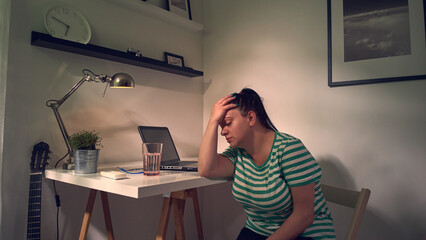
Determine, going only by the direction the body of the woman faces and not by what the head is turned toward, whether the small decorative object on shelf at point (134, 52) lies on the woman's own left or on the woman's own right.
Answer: on the woman's own right

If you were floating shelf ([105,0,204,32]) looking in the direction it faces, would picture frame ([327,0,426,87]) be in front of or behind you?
in front

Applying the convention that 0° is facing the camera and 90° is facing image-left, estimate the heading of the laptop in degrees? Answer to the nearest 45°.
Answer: approximately 315°

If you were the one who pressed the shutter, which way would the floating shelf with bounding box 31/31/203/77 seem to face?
facing the viewer and to the right of the viewer

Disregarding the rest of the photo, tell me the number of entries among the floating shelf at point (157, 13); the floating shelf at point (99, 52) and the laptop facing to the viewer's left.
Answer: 0

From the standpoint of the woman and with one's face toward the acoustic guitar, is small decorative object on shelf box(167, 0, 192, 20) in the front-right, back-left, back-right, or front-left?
front-right

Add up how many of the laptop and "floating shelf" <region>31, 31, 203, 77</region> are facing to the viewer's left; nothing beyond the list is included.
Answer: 0

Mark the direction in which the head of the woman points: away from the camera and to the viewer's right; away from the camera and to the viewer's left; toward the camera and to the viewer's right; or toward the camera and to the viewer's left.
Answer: toward the camera and to the viewer's left

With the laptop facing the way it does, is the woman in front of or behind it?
in front

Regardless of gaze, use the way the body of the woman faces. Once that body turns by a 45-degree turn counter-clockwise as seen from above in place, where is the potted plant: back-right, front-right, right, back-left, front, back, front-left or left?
right
